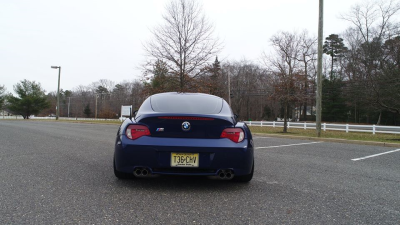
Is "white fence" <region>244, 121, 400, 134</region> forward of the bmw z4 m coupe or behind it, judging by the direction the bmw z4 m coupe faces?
forward

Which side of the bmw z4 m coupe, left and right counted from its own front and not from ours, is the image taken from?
back
